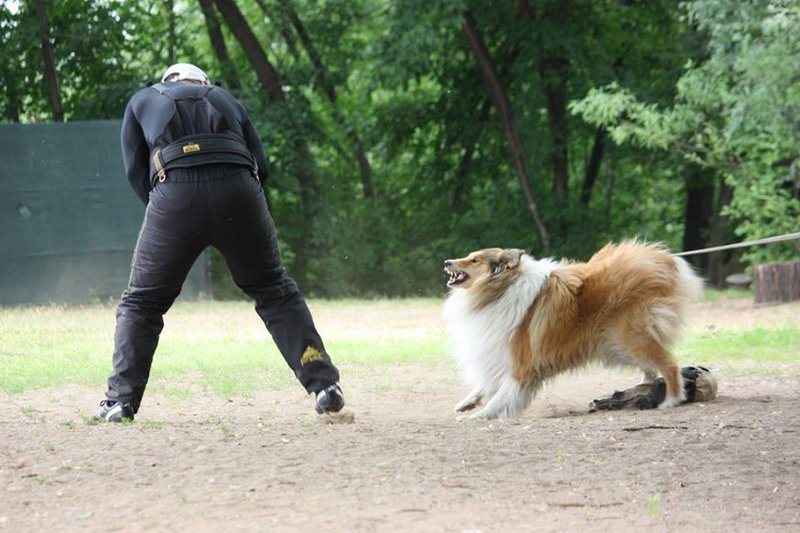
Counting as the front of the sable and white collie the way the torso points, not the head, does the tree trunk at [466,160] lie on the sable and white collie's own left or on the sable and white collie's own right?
on the sable and white collie's own right

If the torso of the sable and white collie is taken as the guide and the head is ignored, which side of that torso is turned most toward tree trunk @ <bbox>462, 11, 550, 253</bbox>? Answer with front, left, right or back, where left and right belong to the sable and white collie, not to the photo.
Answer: right

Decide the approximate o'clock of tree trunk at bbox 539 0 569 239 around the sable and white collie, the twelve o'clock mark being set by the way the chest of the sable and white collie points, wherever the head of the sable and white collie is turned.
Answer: The tree trunk is roughly at 3 o'clock from the sable and white collie.

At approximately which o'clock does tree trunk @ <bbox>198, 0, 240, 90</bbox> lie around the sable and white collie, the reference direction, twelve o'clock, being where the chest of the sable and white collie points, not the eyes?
The tree trunk is roughly at 2 o'clock from the sable and white collie.

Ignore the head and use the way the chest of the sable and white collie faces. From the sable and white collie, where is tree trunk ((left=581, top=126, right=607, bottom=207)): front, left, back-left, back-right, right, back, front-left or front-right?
right

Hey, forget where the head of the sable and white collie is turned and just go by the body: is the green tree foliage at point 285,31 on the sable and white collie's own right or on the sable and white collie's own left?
on the sable and white collie's own right

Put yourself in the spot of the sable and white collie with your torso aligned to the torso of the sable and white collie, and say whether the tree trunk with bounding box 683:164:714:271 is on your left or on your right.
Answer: on your right

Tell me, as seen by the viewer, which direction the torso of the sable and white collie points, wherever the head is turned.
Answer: to the viewer's left

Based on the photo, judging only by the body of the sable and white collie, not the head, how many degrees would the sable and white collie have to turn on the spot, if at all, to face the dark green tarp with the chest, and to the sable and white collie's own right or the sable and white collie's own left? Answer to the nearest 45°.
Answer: approximately 45° to the sable and white collie's own right

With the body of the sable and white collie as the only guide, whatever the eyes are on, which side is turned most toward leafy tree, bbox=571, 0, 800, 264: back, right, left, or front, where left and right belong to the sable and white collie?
right
